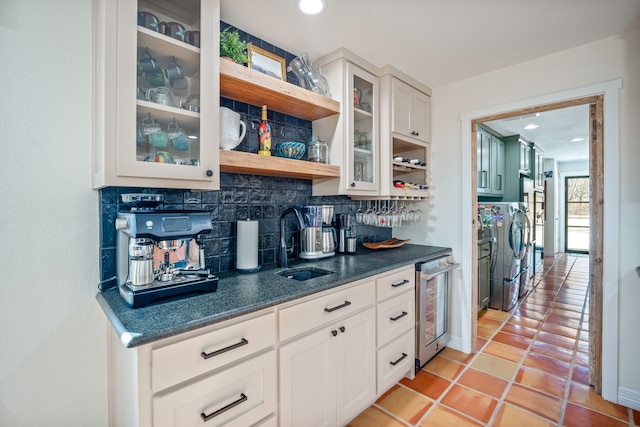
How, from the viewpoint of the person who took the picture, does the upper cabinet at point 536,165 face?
facing to the right of the viewer

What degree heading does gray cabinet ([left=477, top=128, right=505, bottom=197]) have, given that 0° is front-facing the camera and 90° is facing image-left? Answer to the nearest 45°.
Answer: approximately 315°

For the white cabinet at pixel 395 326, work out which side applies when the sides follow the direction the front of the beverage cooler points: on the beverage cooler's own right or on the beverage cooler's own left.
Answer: on the beverage cooler's own right

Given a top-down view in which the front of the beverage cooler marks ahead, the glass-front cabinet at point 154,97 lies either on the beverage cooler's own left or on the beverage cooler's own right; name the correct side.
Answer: on the beverage cooler's own right

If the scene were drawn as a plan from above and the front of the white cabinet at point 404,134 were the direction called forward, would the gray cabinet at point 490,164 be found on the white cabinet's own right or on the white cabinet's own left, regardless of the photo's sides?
on the white cabinet's own left

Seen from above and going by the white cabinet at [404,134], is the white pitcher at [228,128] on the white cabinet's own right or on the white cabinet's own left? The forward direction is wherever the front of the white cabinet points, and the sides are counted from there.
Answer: on the white cabinet's own right

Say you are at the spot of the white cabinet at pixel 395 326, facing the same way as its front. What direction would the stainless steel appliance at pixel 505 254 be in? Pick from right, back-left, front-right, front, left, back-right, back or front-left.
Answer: left

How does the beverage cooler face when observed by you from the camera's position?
facing the viewer and to the right of the viewer

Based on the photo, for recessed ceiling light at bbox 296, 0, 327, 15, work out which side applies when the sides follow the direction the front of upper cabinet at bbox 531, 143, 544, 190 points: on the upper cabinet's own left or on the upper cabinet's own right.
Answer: on the upper cabinet's own right

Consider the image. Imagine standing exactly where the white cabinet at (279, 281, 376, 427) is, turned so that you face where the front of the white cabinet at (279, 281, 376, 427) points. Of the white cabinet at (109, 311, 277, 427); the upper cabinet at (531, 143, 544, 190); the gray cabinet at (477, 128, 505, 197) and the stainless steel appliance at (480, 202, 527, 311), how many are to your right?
1
